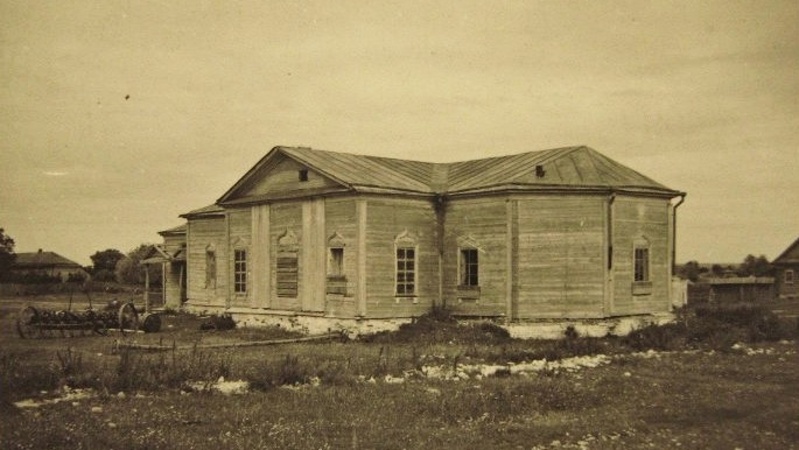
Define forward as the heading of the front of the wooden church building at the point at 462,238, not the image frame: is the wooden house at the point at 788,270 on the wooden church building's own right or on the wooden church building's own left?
on the wooden church building's own right

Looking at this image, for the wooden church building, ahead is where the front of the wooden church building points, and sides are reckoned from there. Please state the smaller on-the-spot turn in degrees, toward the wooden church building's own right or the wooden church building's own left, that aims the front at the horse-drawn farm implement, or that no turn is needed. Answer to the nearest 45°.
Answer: approximately 45° to the wooden church building's own left

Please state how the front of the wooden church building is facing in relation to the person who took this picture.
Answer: facing away from the viewer and to the left of the viewer

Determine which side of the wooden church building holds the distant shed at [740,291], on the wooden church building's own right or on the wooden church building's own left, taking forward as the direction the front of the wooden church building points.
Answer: on the wooden church building's own right

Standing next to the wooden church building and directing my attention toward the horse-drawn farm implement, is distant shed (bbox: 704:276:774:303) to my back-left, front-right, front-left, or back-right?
back-right
